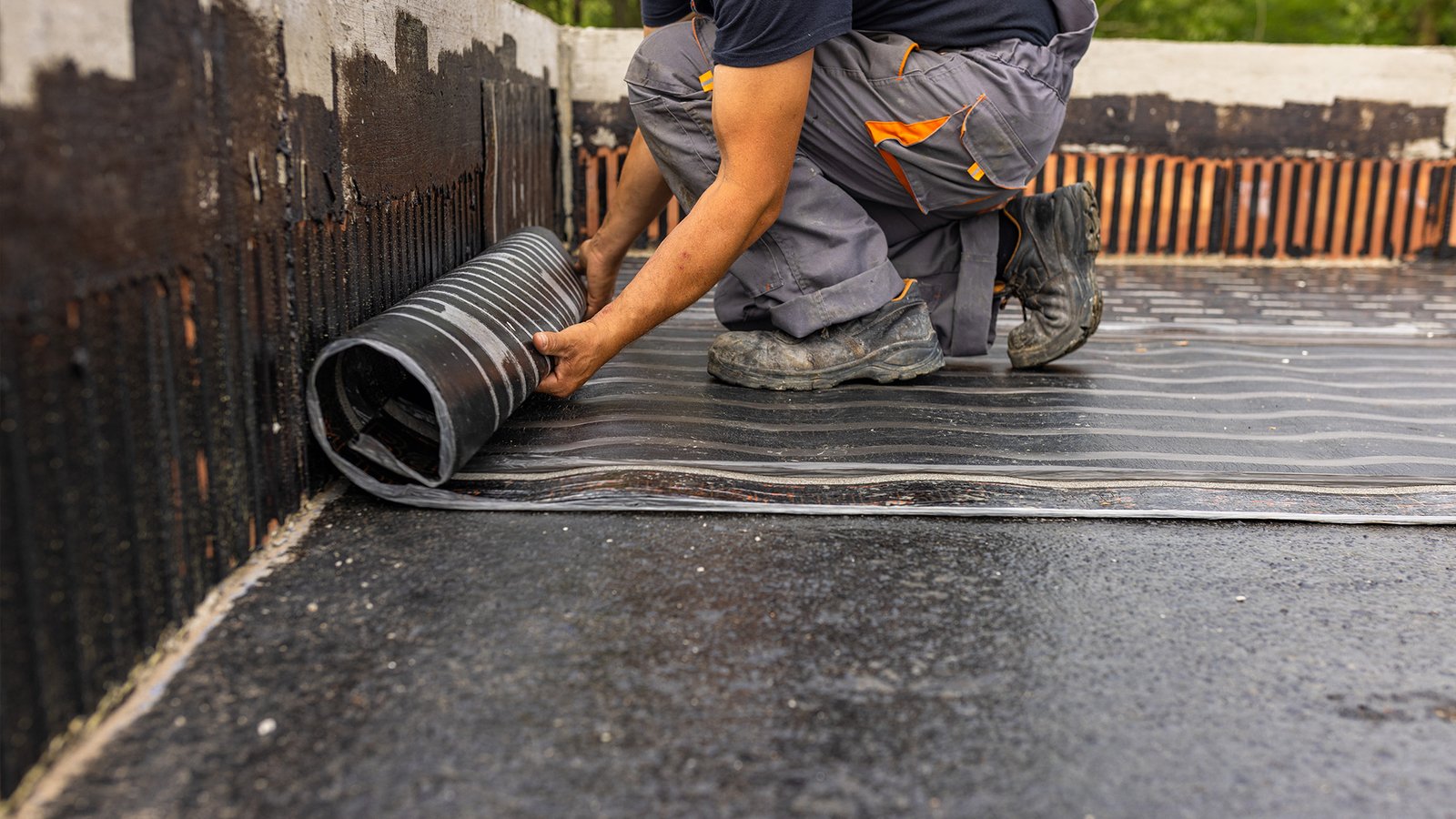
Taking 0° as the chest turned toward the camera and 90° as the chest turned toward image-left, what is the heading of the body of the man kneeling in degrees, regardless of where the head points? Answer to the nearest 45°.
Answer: approximately 90°
